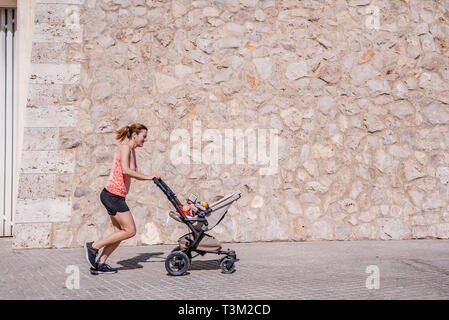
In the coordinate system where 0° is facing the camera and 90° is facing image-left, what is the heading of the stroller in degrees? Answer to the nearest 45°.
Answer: approximately 270°

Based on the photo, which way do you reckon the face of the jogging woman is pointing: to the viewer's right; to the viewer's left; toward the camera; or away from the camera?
to the viewer's right

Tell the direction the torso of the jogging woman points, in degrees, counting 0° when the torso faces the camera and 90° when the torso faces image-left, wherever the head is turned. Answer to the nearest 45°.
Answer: approximately 270°
